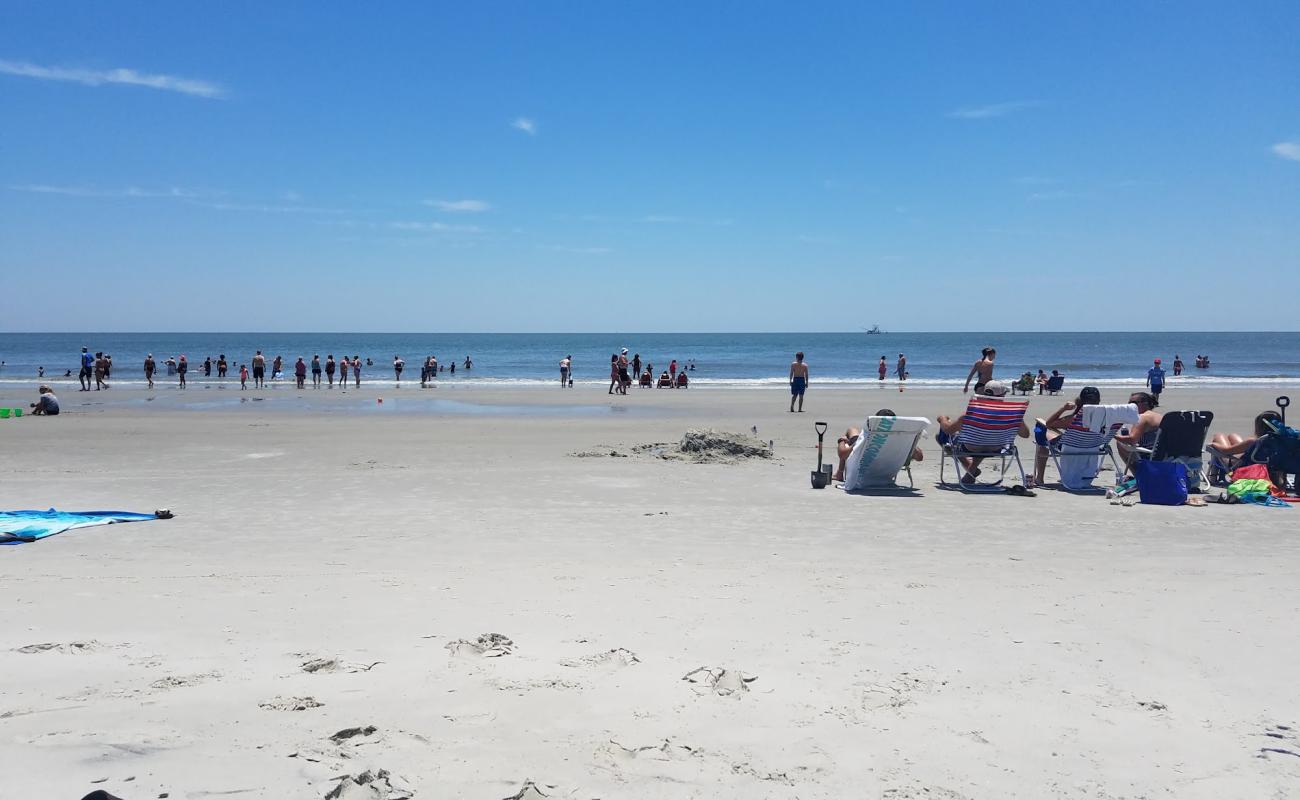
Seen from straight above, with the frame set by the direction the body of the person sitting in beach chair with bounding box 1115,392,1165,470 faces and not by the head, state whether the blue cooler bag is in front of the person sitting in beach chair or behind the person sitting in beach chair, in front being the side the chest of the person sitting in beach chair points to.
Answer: behind

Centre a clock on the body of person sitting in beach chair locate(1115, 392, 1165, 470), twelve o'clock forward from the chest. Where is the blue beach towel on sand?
The blue beach towel on sand is roughly at 9 o'clock from the person sitting in beach chair.

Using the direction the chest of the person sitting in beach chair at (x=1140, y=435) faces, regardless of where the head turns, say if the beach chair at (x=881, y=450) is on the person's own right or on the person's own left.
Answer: on the person's own left

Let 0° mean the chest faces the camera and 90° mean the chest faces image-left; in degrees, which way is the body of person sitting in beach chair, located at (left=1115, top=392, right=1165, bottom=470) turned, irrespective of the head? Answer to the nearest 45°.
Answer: approximately 135°

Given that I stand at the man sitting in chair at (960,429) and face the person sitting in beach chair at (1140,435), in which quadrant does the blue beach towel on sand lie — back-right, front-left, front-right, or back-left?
back-right

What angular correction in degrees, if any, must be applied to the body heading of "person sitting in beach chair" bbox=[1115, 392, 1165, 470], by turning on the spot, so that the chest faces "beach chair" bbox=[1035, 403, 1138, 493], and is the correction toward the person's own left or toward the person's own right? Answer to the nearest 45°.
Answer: approximately 45° to the person's own left

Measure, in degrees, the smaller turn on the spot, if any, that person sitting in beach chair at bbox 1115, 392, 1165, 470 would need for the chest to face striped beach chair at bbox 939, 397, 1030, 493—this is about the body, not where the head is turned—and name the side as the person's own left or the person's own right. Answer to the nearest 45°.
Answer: approximately 90° to the person's own left

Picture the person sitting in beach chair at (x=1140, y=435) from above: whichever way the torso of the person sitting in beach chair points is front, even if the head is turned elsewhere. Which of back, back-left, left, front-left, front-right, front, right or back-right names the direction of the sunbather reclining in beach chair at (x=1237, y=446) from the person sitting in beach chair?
right
